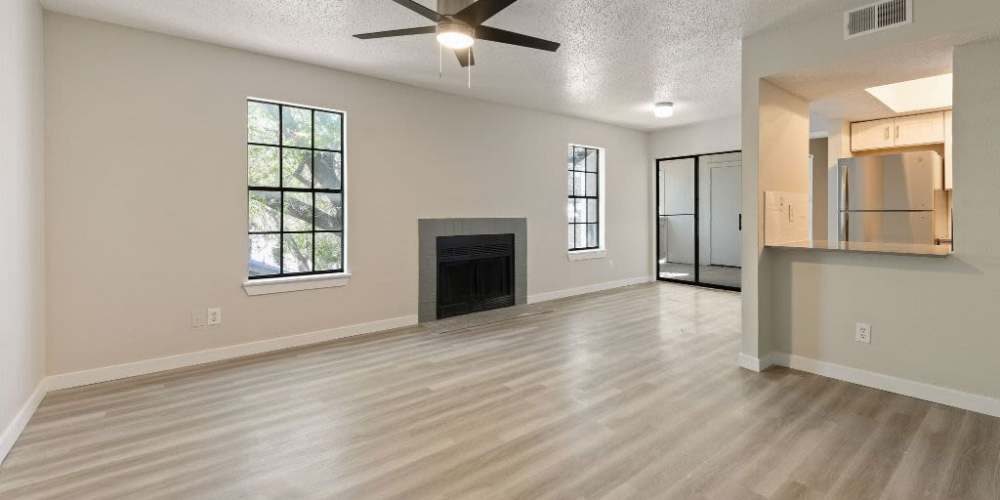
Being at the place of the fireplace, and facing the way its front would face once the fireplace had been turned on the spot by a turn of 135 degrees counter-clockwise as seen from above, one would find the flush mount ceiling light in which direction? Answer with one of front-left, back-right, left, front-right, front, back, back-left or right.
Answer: right

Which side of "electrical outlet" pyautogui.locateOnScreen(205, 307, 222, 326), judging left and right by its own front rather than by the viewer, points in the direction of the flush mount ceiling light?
left

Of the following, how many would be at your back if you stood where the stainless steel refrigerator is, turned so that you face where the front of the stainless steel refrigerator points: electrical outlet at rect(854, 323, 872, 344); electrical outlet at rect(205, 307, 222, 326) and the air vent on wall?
0

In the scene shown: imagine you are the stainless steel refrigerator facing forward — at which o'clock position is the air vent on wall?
The air vent on wall is roughly at 12 o'clock from the stainless steel refrigerator.

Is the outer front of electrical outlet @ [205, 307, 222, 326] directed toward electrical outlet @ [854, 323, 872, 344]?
no

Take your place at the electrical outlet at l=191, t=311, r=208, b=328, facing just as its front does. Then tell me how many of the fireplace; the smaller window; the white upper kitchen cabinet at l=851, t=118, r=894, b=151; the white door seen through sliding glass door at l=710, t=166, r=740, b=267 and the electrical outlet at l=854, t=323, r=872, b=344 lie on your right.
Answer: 0

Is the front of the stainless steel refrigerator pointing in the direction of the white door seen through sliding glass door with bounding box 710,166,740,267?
no

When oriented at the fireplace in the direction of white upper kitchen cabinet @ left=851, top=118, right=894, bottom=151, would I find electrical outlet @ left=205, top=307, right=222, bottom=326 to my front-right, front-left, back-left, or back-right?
back-right

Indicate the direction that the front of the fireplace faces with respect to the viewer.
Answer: facing the viewer and to the right of the viewer

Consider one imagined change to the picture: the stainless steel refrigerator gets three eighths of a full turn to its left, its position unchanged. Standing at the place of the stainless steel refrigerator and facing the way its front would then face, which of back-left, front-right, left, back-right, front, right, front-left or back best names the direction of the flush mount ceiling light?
back-left

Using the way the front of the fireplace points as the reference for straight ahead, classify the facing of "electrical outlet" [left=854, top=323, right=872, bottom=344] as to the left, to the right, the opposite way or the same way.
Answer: to the right

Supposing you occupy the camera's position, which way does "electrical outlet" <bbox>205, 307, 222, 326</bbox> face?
facing the viewer

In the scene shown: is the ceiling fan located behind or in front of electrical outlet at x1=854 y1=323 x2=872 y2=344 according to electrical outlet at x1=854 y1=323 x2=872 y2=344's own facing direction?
in front

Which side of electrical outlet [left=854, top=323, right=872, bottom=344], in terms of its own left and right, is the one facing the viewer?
front

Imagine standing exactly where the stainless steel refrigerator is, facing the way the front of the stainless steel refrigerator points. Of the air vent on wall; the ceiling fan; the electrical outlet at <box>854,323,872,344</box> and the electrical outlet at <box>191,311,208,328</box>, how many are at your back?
0

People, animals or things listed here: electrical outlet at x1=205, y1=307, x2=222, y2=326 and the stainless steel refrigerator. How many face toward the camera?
2

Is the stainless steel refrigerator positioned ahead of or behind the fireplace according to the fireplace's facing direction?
ahead
